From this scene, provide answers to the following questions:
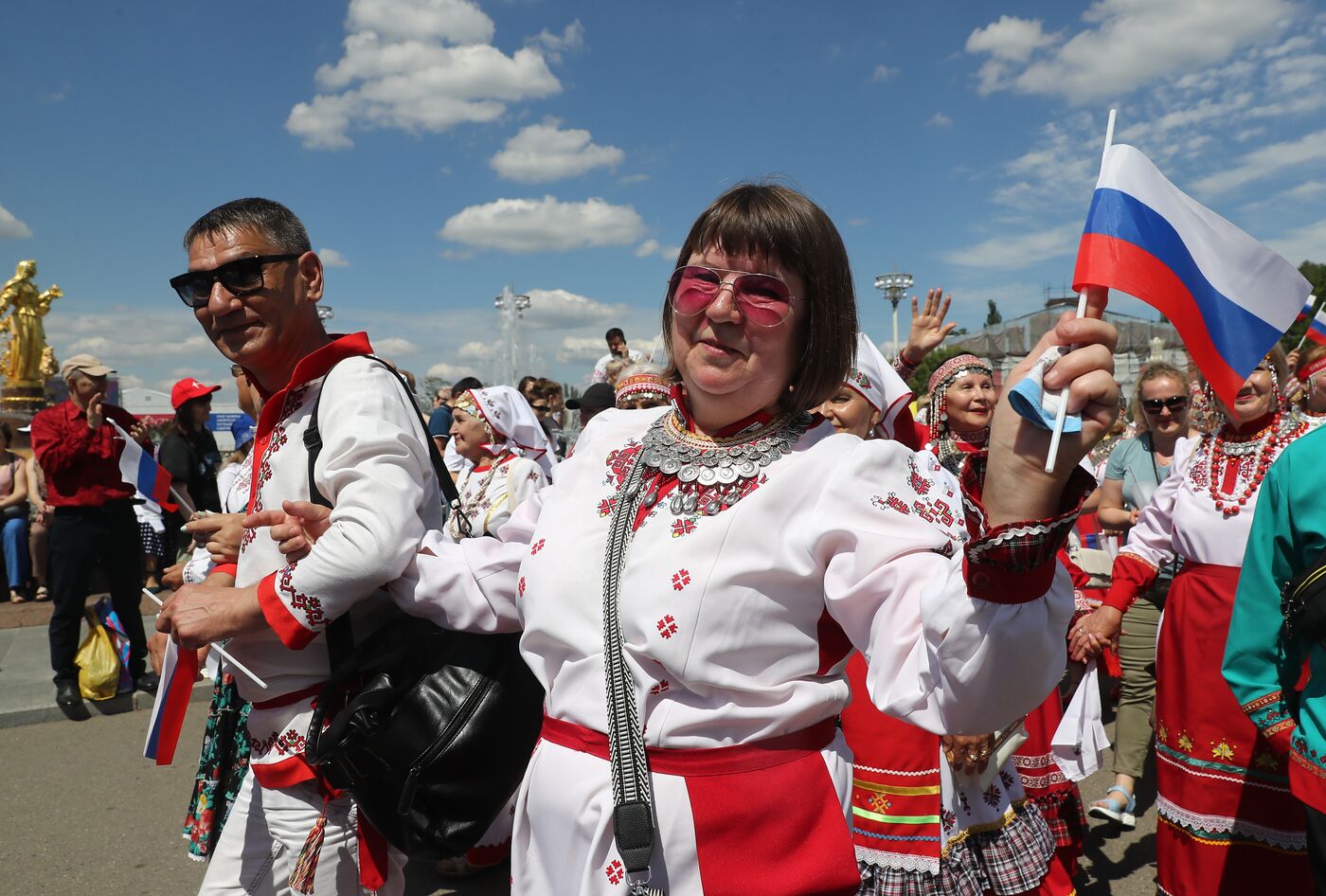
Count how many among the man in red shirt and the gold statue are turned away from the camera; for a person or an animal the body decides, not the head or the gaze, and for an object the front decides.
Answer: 0

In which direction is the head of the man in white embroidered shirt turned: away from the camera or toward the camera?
toward the camera

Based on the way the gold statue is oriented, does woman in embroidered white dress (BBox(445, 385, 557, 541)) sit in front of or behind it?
in front

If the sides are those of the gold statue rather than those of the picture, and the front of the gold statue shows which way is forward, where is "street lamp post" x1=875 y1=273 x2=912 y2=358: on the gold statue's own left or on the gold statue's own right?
on the gold statue's own left

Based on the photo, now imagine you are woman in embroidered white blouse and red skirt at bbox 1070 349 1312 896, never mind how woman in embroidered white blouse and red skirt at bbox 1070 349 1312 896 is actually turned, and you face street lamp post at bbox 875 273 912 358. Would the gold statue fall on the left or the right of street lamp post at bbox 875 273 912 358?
left

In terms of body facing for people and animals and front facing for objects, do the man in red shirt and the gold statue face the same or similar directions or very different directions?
same or similar directions

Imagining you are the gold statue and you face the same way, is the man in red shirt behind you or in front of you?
in front

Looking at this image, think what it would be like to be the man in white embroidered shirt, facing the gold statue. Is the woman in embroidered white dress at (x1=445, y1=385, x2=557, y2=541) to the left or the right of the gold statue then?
right

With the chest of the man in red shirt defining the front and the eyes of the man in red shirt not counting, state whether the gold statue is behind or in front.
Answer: behind

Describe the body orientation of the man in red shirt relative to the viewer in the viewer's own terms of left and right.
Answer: facing the viewer and to the right of the viewer
